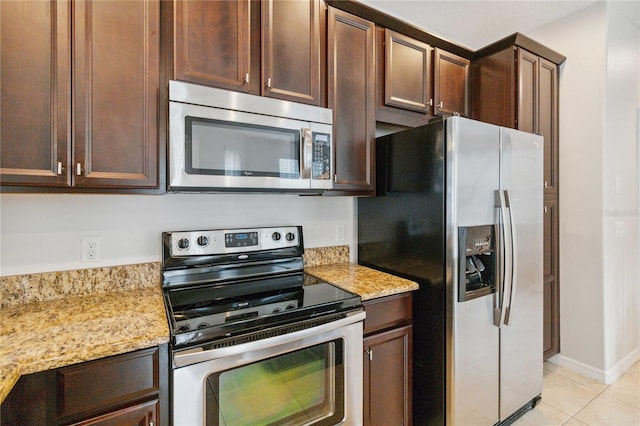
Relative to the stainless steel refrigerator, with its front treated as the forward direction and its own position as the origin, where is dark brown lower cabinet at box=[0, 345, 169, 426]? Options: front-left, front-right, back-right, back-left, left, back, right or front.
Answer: right

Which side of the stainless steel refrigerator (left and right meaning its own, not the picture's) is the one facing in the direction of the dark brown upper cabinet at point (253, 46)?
right

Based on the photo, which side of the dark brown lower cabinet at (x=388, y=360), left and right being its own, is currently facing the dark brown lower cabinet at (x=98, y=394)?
right

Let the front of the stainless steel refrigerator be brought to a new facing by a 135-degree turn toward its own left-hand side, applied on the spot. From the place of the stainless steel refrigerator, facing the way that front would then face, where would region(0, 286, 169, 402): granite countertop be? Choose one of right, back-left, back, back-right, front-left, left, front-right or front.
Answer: back-left

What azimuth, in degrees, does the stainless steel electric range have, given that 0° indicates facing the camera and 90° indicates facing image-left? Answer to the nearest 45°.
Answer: approximately 315°

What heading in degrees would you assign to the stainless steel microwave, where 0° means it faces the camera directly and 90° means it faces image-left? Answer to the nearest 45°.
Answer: approximately 315°

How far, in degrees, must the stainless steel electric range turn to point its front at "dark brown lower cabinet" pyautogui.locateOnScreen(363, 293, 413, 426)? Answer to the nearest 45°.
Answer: approximately 45° to its left

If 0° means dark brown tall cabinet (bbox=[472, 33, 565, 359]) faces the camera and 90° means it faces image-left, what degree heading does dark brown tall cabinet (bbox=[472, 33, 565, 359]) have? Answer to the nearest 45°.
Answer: approximately 315°

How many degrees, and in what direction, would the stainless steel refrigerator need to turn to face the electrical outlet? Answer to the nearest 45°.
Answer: approximately 90° to its right
